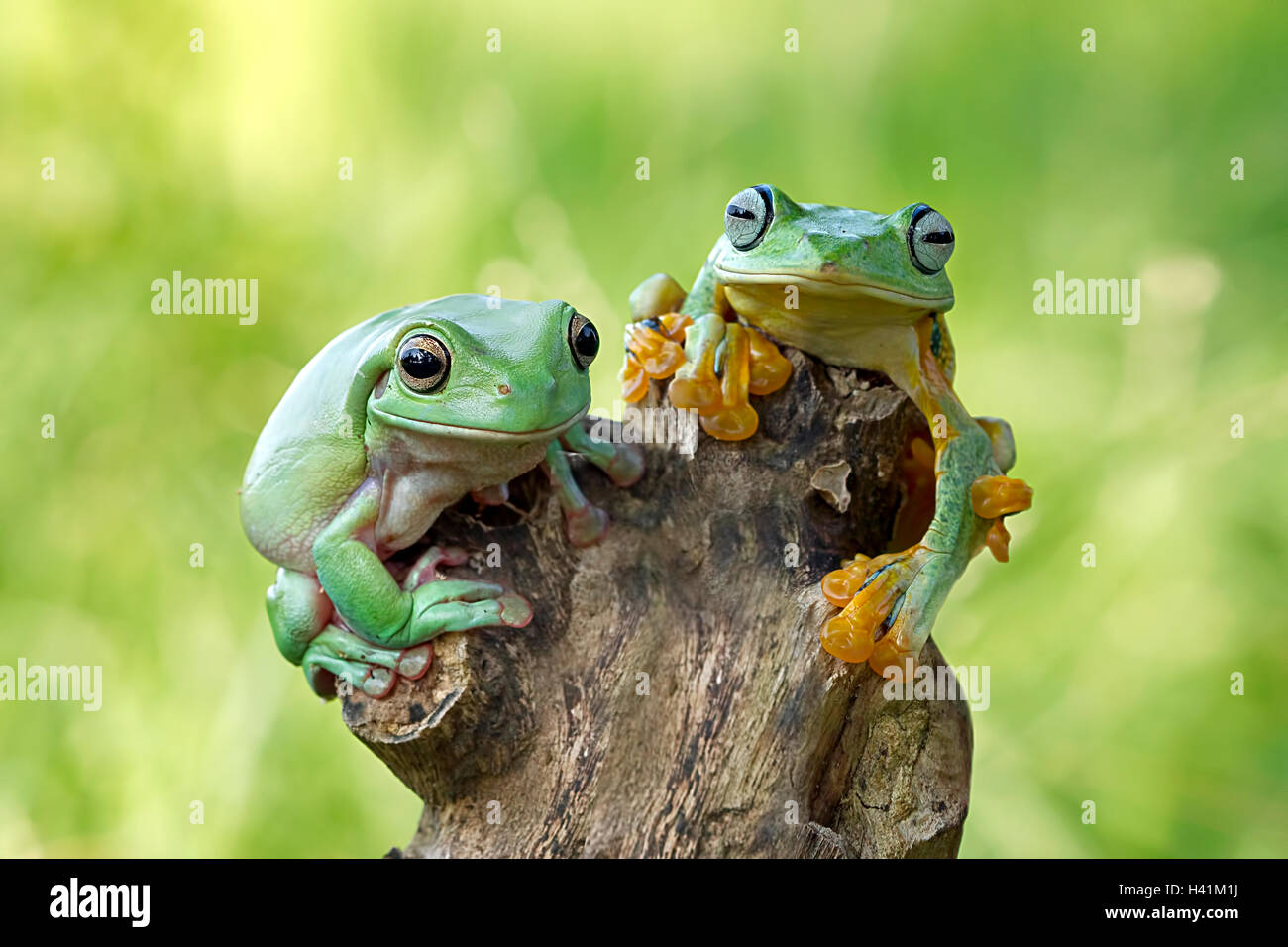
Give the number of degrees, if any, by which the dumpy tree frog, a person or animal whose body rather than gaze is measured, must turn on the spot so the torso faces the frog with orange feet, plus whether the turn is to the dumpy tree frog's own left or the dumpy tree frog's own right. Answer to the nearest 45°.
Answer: approximately 45° to the dumpy tree frog's own left

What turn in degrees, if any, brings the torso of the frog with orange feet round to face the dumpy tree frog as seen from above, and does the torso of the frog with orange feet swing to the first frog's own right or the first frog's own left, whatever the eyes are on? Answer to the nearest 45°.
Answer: approximately 45° to the first frog's own right

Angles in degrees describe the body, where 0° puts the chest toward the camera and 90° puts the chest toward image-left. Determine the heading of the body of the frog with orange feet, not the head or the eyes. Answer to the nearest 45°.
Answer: approximately 0°

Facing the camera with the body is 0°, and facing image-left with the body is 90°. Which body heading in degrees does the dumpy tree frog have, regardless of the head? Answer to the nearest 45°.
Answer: approximately 315°
